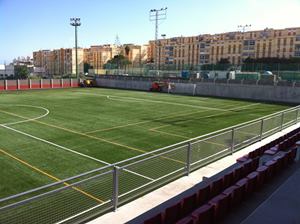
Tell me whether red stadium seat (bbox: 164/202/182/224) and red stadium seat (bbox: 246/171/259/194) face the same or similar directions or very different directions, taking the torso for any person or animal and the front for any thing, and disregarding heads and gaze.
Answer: same or similar directions

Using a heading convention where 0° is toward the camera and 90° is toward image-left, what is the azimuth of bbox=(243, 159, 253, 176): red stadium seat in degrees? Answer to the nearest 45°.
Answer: approximately 135°

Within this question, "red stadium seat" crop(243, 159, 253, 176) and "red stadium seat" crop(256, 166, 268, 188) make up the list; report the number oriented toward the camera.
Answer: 0

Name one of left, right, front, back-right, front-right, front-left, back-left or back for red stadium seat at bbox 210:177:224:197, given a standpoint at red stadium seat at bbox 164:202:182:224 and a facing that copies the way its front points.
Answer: right

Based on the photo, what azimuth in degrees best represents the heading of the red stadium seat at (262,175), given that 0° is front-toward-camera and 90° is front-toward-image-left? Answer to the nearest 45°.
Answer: approximately 135°

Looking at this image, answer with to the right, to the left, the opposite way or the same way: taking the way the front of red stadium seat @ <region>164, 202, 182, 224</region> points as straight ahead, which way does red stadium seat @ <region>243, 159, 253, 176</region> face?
the same way

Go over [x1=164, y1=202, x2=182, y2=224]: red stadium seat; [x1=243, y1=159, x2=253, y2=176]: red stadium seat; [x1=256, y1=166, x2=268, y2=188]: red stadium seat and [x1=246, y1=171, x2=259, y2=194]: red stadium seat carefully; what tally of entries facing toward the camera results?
0

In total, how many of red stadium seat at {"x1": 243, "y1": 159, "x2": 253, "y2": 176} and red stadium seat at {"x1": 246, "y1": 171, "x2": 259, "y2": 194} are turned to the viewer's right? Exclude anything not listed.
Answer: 0

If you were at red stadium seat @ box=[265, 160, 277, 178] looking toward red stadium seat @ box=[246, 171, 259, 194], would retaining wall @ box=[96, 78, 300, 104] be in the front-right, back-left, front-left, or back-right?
back-right

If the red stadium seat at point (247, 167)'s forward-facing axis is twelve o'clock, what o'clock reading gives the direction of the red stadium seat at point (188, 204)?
the red stadium seat at point (188, 204) is roughly at 8 o'clock from the red stadium seat at point (247, 167).

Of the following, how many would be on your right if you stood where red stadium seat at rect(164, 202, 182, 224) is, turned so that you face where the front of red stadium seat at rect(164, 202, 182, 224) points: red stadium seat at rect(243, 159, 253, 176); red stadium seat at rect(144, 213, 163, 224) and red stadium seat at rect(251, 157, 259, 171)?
2

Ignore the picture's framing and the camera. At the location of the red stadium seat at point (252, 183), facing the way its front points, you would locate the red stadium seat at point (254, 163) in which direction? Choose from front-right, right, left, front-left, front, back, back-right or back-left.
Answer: front-right

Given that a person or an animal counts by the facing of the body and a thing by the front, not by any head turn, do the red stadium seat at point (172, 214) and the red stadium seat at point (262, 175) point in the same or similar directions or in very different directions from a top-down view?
same or similar directions

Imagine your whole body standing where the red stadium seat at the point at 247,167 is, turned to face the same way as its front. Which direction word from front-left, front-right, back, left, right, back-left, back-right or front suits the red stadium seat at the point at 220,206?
back-left

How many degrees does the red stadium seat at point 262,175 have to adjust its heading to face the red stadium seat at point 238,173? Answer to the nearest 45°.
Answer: approximately 45° to its left

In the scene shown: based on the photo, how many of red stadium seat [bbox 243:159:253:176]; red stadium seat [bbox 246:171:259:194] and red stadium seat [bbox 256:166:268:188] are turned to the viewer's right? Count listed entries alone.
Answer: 0

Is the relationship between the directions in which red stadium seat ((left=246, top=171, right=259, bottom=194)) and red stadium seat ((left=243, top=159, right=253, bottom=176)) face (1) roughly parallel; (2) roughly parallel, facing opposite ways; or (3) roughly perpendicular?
roughly parallel

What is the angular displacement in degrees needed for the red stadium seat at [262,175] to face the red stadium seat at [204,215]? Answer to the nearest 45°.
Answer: approximately 135° to its left

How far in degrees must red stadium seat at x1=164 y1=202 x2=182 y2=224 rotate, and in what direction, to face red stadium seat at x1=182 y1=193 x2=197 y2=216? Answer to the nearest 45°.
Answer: approximately 90° to its right

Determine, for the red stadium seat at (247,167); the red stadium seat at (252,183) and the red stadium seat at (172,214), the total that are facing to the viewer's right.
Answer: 0
